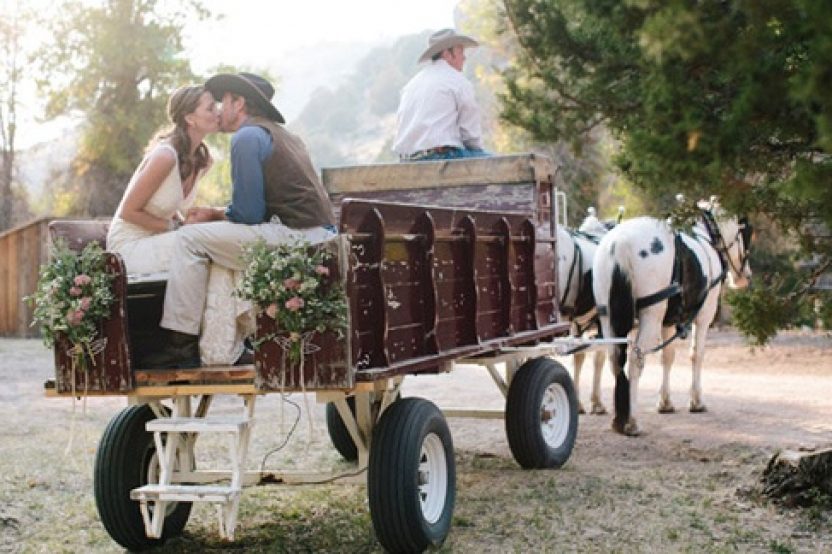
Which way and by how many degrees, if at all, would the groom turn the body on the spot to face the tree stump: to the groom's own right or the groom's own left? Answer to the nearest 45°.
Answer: approximately 180°

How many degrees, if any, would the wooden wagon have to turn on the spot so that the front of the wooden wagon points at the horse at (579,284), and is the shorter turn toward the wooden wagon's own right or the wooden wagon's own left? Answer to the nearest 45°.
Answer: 0° — it already faces it

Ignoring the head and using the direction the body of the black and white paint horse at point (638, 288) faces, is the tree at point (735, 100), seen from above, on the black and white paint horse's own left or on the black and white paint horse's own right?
on the black and white paint horse's own right

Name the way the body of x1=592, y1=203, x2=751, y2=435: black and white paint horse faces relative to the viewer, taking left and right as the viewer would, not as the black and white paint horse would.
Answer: facing away from the viewer and to the right of the viewer

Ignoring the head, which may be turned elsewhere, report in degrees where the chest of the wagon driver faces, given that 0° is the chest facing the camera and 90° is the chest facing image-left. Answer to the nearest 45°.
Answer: approximately 225°

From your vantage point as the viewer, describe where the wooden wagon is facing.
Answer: facing away from the viewer and to the right of the viewer

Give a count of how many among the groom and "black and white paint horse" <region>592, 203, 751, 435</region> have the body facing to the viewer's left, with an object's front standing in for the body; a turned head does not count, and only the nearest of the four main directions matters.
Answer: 1

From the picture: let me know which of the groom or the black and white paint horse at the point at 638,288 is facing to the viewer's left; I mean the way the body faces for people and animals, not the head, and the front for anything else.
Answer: the groom

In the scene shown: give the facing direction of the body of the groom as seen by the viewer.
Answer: to the viewer's left

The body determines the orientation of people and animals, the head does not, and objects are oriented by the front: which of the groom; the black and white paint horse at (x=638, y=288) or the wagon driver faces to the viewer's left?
the groom

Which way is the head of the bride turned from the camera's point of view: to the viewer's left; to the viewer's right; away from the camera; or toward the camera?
to the viewer's right
